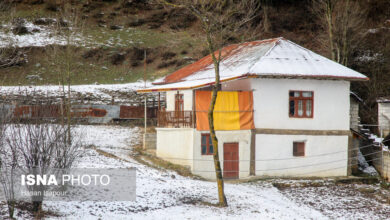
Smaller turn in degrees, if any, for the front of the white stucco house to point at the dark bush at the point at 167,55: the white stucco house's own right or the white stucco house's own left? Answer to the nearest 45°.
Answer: approximately 135° to the white stucco house's own right

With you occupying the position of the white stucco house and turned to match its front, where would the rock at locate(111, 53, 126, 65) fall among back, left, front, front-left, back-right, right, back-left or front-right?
right

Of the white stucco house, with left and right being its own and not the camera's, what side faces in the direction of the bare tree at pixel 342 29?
back

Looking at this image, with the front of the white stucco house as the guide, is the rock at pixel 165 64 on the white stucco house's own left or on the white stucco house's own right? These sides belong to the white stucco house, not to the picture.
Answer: on the white stucco house's own right

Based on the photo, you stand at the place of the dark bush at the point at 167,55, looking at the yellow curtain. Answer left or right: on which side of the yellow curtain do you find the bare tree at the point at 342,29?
left

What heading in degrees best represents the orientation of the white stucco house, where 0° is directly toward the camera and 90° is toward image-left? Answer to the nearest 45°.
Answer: approximately 45°

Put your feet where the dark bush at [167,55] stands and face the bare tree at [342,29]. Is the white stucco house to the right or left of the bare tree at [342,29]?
right
